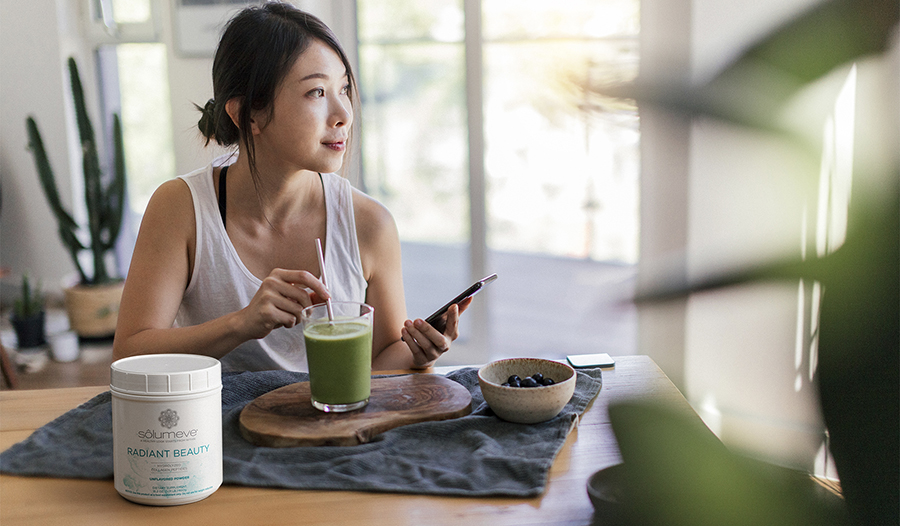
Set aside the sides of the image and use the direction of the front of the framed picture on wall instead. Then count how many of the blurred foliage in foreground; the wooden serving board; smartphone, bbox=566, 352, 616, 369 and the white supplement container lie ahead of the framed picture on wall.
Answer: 4

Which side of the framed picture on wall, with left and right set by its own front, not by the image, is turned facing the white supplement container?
front

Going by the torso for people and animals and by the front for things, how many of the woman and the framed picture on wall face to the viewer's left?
0

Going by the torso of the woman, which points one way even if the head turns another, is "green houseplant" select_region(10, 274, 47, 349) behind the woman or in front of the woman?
behind

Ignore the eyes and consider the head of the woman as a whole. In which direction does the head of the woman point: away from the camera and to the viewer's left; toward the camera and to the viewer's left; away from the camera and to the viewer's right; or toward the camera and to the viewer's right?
toward the camera and to the viewer's right

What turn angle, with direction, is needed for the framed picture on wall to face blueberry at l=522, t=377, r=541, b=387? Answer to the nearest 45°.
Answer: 0° — it already faces it

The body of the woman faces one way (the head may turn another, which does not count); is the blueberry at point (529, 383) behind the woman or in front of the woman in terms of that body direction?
in front

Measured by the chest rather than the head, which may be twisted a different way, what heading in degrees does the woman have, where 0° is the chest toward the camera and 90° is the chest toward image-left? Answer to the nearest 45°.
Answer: approximately 315°

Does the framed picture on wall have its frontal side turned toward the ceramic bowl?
yes

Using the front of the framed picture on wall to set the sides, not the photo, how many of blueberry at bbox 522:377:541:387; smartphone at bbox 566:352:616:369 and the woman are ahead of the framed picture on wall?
3

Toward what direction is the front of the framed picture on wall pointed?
toward the camera
